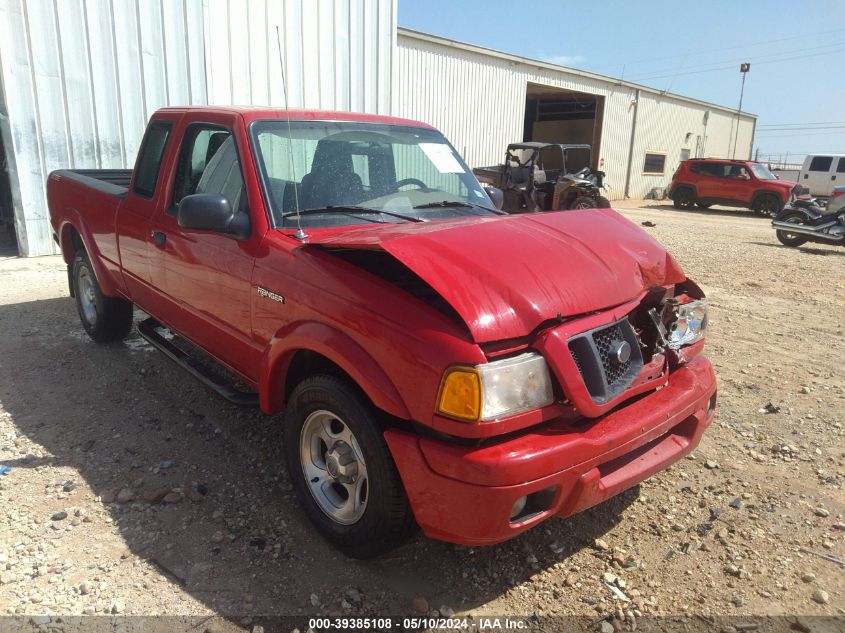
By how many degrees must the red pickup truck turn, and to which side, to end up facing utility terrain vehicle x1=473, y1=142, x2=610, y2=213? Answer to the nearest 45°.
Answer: approximately 135° to its left

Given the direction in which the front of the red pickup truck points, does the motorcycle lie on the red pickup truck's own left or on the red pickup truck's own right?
on the red pickup truck's own left

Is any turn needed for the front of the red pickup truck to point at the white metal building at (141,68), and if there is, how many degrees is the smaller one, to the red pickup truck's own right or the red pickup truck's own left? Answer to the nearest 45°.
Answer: approximately 180°

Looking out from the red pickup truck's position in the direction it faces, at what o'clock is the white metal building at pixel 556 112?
The white metal building is roughly at 8 o'clock from the red pickup truck.

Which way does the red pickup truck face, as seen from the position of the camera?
facing the viewer and to the right of the viewer
